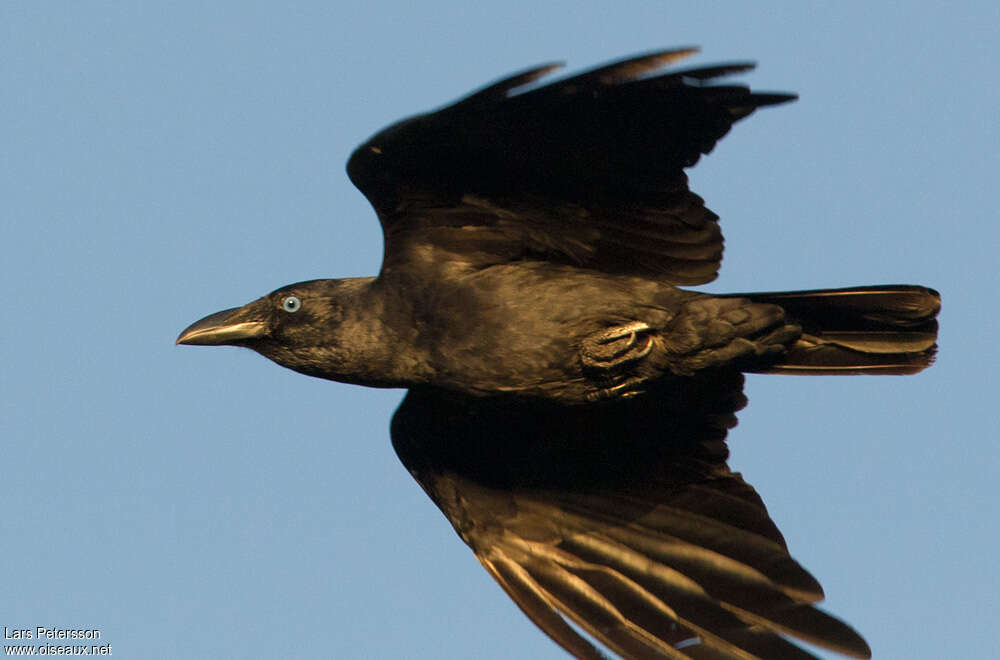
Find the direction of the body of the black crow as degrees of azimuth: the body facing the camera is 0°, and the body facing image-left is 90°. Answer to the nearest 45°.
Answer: approximately 90°
